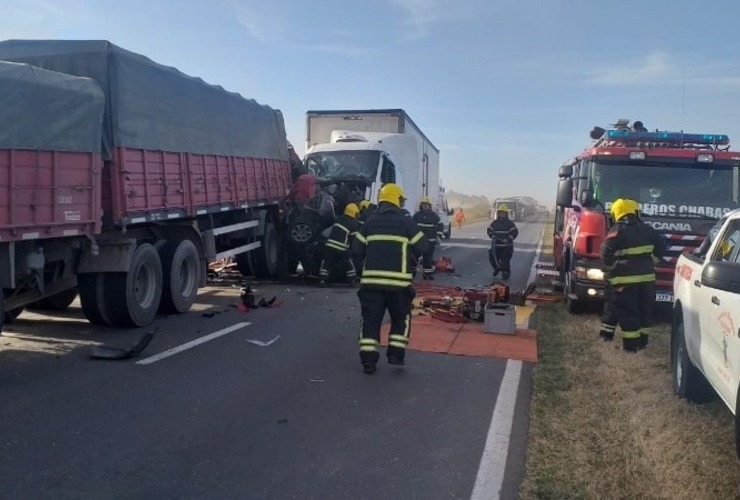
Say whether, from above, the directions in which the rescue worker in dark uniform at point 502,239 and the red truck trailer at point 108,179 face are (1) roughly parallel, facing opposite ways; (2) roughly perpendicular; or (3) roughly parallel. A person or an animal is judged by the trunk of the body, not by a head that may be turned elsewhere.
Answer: roughly parallel, facing opposite ways

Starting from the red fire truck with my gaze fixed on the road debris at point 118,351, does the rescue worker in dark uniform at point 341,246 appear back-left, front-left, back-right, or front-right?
front-right

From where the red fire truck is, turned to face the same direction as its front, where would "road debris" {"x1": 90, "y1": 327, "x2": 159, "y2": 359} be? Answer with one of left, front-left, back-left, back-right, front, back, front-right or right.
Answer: front-right

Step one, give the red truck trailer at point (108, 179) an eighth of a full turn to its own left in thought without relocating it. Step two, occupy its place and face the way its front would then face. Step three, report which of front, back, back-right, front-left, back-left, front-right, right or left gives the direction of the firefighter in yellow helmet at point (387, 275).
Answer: back-right

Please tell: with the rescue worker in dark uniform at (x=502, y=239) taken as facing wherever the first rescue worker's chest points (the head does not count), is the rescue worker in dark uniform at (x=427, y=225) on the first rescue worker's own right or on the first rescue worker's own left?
on the first rescue worker's own right

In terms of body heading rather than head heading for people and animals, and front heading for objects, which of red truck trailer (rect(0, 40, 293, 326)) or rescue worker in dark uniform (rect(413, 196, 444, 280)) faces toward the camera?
the rescue worker in dark uniform

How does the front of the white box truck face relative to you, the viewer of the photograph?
facing the viewer and to the left of the viewer

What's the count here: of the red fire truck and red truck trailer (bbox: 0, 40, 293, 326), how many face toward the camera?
1

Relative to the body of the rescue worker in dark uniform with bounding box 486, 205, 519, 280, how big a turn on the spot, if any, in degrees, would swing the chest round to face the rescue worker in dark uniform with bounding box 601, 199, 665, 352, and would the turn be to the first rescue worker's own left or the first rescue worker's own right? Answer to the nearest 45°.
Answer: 0° — they already face them

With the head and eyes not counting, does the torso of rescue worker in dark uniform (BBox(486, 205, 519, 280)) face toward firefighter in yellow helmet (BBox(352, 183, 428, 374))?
yes

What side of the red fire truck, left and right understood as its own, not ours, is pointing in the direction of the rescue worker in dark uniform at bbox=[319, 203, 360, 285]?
right

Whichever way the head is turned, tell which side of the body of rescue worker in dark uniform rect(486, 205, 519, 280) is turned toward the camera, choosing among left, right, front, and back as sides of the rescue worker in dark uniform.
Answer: front

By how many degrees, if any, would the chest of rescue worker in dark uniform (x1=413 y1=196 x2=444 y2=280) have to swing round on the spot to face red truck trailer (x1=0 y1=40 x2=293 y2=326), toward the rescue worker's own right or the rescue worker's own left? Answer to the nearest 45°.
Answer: approximately 45° to the rescue worker's own right

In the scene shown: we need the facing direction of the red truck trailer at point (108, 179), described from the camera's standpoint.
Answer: facing away from the viewer and to the right of the viewer

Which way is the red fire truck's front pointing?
toward the camera
